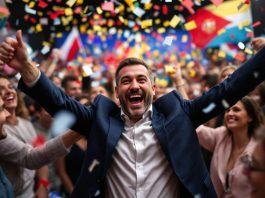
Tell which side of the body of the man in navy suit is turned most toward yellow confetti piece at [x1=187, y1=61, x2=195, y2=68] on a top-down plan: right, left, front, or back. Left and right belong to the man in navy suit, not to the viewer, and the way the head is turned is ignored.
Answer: back

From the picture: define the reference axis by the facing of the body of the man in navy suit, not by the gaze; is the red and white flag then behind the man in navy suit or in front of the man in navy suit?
behind

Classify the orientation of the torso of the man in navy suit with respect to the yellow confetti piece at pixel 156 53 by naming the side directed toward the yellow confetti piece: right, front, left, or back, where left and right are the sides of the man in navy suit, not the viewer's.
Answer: back

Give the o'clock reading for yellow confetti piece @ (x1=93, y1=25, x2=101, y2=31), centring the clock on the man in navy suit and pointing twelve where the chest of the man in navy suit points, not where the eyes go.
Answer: The yellow confetti piece is roughly at 6 o'clock from the man in navy suit.

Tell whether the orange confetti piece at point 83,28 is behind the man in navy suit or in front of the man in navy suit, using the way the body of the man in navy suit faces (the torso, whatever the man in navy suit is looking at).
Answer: behind

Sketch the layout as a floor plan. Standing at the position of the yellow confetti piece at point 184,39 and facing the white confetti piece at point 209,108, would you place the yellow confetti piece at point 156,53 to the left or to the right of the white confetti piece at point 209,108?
right

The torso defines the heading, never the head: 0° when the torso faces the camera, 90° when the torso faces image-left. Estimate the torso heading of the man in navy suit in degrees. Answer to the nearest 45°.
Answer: approximately 0°

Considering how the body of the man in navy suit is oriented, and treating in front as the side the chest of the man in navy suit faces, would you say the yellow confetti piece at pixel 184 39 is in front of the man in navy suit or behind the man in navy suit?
behind
